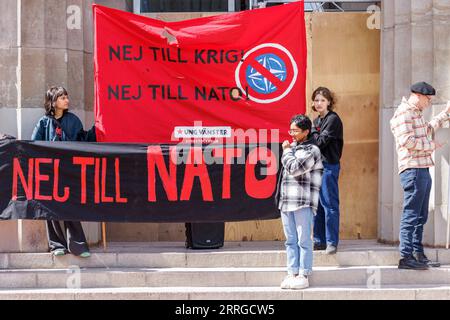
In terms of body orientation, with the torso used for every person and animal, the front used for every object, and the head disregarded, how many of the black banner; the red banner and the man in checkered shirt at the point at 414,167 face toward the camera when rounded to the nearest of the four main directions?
2

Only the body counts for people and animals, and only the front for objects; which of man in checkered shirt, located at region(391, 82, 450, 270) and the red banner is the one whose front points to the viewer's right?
the man in checkered shirt

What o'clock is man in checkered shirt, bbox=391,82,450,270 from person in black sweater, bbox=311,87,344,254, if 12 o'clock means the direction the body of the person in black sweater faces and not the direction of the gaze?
The man in checkered shirt is roughly at 8 o'clock from the person in black sweater.

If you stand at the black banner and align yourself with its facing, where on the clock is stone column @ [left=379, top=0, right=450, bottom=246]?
The stone column is roughly at 9 o'clock from the black banner.

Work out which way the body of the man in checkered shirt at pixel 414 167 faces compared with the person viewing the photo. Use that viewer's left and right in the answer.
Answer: facing to the right of the viewer

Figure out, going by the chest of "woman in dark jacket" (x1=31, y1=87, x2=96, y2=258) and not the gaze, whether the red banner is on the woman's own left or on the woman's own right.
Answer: on the woman's own left

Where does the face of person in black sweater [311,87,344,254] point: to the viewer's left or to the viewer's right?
to the viewer's left

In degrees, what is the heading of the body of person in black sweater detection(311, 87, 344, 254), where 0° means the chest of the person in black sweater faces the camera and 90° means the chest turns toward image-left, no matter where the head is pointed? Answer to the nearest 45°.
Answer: approximately 45°

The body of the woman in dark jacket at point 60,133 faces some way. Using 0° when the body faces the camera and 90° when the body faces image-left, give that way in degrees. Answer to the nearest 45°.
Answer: approximately 0°

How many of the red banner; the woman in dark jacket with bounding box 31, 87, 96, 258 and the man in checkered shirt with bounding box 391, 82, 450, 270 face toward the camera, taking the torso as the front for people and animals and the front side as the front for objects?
2

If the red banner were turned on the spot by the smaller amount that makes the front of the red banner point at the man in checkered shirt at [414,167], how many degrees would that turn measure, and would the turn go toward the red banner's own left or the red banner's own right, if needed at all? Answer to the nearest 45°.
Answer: approximately 90° to the red banner's own left

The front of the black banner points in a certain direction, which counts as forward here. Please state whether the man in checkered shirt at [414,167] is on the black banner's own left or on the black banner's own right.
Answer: on the black banner's own left
